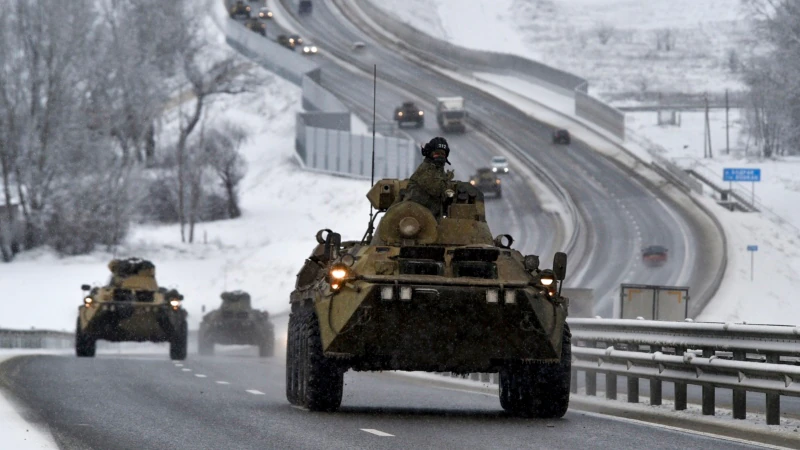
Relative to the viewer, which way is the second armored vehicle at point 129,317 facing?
toward the camera

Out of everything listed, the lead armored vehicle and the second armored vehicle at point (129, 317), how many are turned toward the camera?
2

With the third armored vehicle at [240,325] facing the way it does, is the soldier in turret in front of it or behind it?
in front

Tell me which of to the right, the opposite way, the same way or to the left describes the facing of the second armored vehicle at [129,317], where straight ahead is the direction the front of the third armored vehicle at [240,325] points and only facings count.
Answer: the same way

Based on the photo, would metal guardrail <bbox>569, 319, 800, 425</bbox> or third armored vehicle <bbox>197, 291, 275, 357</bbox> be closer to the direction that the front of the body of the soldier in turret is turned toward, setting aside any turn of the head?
the metal guardrail

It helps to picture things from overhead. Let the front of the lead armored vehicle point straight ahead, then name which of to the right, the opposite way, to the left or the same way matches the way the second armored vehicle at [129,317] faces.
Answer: the same way

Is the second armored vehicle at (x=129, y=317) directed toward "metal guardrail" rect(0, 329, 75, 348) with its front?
no

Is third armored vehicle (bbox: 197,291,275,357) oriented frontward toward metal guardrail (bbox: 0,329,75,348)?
no

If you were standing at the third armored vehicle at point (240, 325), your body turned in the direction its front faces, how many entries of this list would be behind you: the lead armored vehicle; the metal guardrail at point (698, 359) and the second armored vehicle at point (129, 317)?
0

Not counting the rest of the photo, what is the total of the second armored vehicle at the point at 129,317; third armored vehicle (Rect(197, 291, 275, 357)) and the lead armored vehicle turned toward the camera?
3

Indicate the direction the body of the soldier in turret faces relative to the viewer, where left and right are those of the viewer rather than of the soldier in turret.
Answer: facing the viewer and to the right of the viewer

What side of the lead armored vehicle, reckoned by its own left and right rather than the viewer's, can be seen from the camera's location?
front
